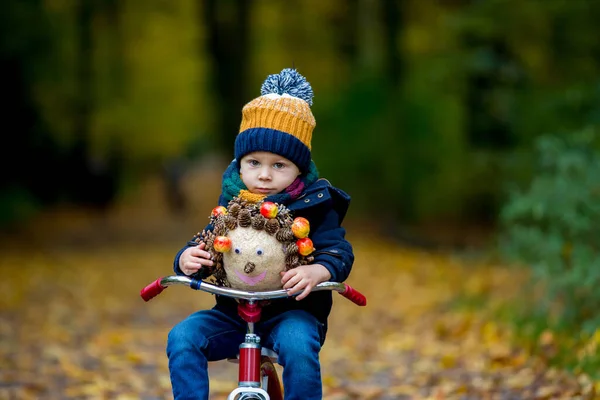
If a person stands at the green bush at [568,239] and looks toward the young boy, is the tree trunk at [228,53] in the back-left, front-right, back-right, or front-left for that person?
back-right

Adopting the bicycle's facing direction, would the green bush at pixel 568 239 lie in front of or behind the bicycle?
behind

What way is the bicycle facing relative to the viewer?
toward the camera
